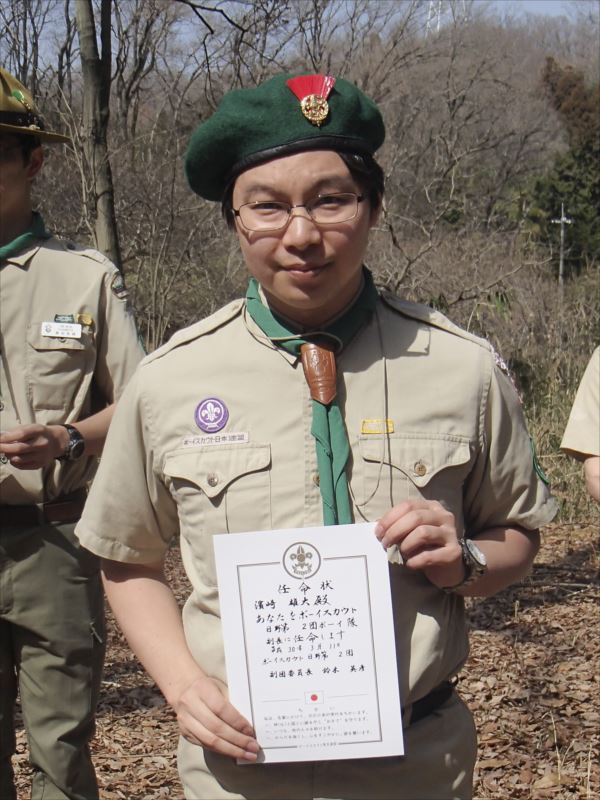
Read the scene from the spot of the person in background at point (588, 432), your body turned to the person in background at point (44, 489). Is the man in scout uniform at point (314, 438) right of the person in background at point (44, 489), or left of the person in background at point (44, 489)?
left

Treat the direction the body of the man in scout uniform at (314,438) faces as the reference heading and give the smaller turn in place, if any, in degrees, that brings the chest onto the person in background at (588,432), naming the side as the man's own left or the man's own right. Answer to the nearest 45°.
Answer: approximately 135° to the man's own left

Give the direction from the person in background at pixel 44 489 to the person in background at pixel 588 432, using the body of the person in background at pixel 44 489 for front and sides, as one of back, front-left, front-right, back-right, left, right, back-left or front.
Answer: left

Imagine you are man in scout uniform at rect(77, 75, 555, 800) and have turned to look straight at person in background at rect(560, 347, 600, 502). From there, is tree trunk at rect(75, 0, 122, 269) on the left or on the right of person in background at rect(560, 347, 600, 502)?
left

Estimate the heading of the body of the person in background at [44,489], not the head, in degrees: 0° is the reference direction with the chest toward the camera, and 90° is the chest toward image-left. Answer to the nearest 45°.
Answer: approximately 0°

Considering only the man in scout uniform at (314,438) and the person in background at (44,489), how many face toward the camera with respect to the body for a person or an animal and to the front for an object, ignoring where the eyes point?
2

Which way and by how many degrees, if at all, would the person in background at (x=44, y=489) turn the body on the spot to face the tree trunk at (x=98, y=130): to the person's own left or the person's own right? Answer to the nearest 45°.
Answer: approximately 180°
